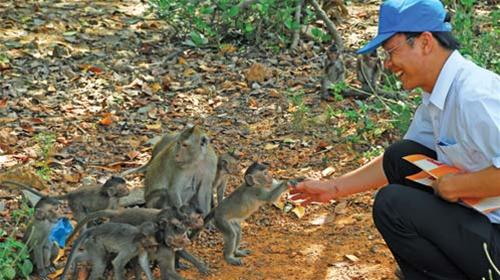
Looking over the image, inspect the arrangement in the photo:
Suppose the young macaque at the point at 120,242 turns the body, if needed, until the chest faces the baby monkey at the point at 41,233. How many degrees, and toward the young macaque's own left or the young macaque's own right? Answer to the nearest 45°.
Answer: approximately 135° to the young macaque's own left

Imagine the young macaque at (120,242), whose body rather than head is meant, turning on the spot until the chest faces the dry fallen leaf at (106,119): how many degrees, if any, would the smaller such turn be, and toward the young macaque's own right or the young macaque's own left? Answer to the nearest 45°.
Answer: approximately 90° to the young macaque's own left

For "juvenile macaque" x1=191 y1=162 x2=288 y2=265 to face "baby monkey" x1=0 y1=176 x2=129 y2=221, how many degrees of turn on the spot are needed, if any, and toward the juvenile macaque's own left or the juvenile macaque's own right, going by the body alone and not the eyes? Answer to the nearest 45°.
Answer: approximately 180°

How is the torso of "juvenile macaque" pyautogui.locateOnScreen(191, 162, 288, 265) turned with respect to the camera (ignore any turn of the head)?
to the viewer's right

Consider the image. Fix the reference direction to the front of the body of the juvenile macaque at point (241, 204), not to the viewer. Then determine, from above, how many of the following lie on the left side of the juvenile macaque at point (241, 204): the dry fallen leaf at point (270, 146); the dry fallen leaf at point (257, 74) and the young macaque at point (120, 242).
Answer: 2

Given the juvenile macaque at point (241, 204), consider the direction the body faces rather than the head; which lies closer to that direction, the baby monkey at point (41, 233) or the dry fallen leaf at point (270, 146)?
the dry fallen leaf

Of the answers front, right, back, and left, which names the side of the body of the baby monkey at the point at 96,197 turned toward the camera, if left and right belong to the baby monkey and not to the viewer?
right
